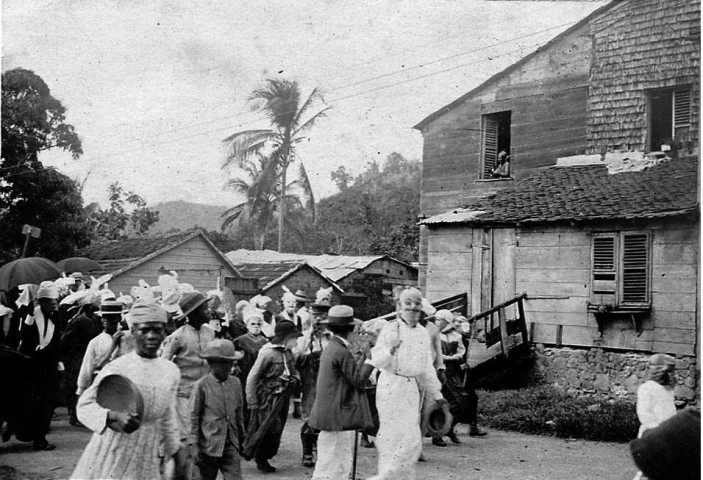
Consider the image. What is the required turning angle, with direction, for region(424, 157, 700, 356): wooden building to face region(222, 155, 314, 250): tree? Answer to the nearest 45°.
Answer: approximately 135° to its right

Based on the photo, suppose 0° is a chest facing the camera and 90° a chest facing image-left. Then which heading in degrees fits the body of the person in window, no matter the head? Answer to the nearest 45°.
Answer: approximately 45°

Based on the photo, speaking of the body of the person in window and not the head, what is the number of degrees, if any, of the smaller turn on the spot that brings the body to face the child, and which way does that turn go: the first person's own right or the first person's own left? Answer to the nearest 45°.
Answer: approximately 45° to the first person's own left

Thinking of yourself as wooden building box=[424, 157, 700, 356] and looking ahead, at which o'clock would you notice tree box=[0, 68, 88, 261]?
The tree is roughly at 3 o'clock from the wooden building.

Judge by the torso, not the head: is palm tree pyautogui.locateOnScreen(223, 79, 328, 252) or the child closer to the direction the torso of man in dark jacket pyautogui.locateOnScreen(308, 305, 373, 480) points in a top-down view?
the palm tree

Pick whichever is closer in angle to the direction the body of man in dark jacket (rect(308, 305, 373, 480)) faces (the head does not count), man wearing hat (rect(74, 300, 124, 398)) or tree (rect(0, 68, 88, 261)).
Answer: the tree

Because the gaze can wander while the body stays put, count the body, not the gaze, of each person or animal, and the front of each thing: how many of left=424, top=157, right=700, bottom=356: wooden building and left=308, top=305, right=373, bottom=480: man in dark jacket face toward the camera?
1

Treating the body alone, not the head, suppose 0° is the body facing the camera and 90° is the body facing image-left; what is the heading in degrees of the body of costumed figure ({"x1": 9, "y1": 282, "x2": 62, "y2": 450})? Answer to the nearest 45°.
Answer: approximately 315°

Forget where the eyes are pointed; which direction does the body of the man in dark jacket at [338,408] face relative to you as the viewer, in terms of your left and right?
facing away from the viewer and to the right of the viewer

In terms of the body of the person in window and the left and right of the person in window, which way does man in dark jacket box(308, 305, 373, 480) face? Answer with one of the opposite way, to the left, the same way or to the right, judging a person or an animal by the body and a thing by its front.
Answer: the opposite way

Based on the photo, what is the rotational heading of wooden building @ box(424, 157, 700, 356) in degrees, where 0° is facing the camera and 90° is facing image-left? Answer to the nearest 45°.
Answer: approximately 0°
